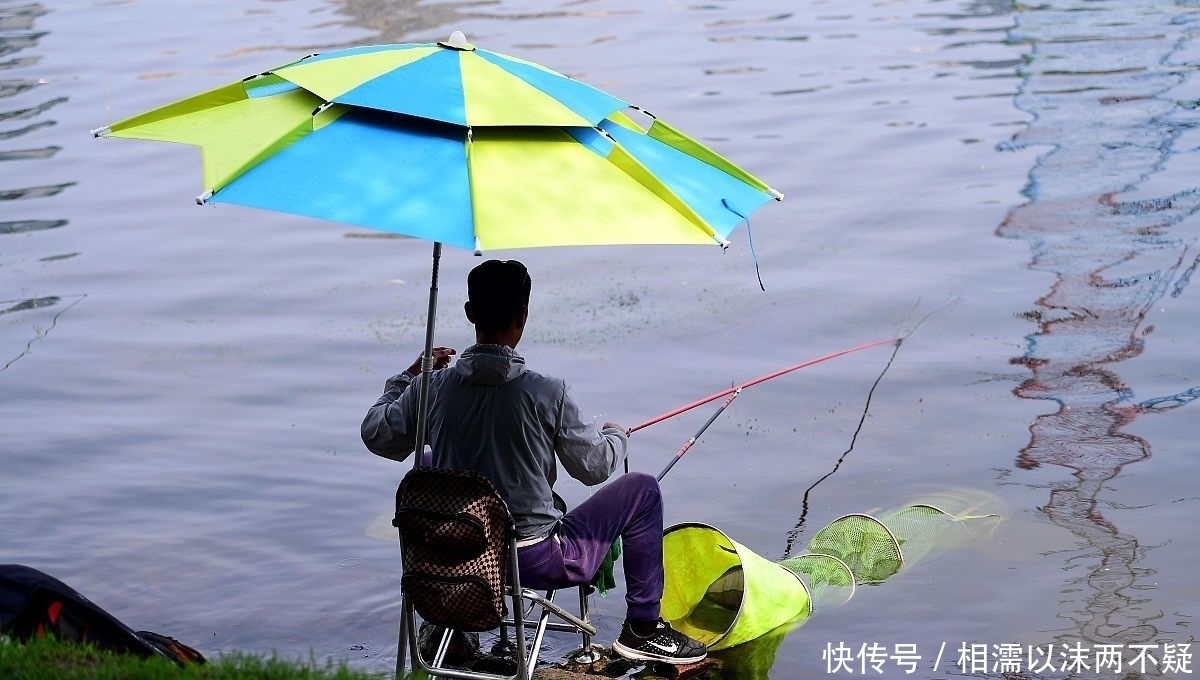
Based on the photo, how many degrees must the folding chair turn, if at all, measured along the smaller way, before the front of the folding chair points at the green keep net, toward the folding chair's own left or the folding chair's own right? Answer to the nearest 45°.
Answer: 0° — it already faces it

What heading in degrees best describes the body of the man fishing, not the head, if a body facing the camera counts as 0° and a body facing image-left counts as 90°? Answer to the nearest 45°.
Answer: approximately 225°

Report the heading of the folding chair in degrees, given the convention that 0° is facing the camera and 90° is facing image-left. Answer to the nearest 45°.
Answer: approximately 225°
